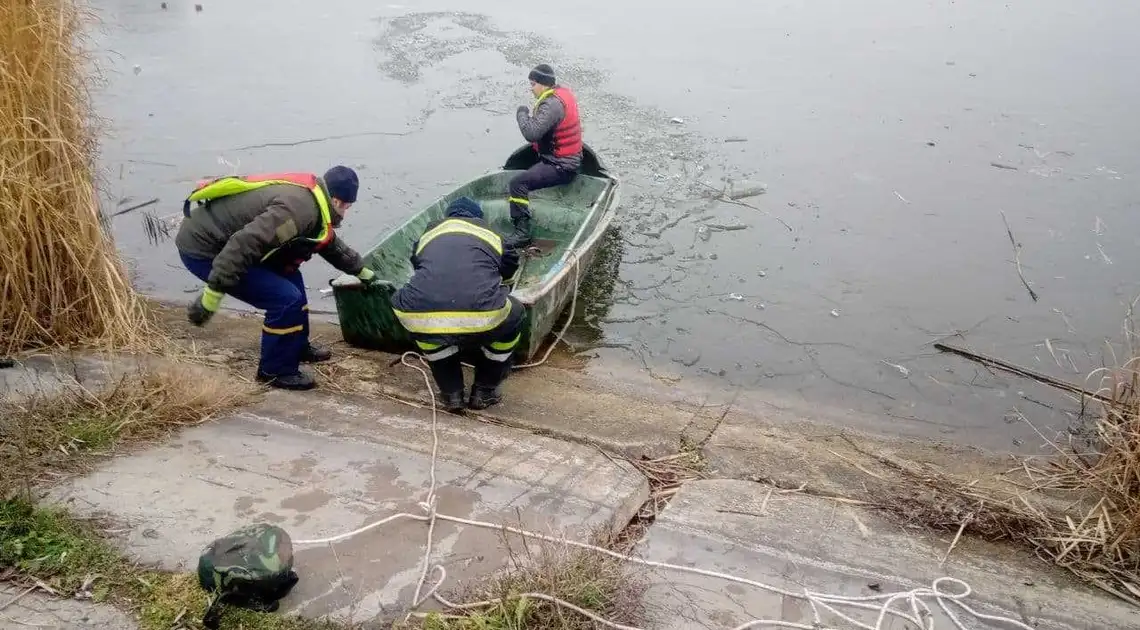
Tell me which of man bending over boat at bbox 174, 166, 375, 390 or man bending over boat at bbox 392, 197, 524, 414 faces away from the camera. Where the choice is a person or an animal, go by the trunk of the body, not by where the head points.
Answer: man bending over boat at bbox 392, 197, 524, 414

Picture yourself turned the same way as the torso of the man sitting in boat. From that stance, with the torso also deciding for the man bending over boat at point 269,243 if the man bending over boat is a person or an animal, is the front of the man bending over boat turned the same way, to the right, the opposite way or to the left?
the opposite way

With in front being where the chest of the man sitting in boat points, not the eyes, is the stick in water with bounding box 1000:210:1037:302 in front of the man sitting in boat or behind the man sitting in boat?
behind

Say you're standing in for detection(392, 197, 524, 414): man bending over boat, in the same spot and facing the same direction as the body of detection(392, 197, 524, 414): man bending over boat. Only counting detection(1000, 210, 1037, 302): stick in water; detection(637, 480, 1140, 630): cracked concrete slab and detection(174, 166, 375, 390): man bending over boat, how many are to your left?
1

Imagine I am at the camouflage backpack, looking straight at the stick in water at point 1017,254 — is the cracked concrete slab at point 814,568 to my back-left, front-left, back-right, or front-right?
front-right

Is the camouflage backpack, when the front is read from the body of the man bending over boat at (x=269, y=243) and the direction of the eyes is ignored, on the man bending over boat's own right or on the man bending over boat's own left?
on the man bending over boat's own right

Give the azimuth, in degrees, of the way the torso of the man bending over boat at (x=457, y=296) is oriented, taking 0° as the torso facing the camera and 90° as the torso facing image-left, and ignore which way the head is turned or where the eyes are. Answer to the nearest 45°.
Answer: approximately 180°

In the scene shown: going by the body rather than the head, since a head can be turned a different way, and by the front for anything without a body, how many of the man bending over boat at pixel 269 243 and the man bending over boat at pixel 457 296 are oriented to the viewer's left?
0

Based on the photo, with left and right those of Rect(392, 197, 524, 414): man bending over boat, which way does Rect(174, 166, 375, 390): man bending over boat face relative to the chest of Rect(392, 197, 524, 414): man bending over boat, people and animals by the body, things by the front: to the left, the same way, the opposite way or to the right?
to the right

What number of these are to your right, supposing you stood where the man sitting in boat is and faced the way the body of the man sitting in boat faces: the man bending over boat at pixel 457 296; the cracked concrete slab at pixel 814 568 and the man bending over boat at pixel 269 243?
0

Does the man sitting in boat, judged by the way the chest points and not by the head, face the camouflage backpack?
no

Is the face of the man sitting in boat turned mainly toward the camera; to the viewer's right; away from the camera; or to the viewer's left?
to the viewer's left

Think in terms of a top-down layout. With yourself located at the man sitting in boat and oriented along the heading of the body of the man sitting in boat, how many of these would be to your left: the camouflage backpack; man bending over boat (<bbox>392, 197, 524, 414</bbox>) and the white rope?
3

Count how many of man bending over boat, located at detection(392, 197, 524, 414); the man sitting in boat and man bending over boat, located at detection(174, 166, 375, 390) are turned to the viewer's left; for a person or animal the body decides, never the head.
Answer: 1

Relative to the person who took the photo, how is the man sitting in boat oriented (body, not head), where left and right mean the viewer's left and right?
facing to the left of the viewer

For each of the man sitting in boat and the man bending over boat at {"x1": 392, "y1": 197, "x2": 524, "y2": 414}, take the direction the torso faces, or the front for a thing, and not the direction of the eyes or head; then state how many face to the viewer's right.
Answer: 0

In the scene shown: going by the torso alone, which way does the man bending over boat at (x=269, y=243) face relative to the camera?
to the viewer's right
